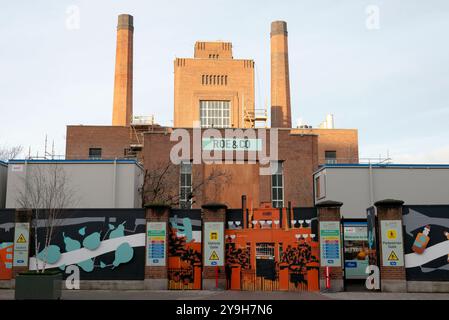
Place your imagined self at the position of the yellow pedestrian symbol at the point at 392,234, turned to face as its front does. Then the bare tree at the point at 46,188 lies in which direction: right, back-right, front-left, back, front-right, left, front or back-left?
right

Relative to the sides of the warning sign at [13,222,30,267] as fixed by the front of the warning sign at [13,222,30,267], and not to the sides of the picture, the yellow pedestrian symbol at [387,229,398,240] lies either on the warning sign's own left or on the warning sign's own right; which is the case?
on the warning sign's own left

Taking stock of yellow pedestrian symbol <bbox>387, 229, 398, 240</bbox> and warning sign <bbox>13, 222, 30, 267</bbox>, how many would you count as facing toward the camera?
2

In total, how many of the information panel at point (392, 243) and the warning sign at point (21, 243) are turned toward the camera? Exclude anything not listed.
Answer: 2

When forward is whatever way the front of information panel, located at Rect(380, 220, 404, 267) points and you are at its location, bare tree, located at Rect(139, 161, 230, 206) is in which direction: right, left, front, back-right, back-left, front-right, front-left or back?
back-right

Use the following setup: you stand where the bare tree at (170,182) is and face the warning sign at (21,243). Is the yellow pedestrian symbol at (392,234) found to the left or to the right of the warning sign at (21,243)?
left

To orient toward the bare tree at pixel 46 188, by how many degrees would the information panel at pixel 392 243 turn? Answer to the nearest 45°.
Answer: approximately 90° to its right

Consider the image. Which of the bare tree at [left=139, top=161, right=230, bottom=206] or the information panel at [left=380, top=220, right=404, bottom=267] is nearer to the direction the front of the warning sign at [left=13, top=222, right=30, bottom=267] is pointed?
the information panel

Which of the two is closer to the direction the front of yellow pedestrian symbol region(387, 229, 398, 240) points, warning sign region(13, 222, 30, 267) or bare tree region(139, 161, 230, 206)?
the warning sign

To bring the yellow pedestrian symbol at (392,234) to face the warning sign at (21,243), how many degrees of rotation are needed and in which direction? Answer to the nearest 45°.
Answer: approximately 90° to its right

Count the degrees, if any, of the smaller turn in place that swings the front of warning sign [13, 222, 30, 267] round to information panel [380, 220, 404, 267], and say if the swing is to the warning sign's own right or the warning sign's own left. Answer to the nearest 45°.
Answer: approximately 45° to the warning sign's own left
